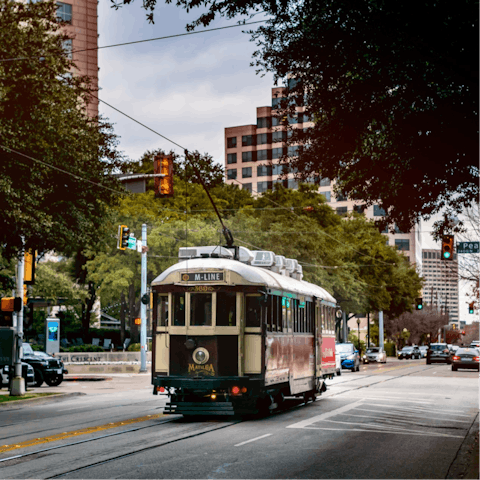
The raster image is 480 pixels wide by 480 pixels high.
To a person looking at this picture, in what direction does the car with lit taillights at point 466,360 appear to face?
facing away from the viewer

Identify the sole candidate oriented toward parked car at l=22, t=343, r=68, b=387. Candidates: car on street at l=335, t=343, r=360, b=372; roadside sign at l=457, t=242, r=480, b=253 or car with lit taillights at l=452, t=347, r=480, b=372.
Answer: car on street at l=335, t=343, r=360, b=372

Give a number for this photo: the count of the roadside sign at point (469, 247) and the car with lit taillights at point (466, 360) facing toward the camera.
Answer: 1

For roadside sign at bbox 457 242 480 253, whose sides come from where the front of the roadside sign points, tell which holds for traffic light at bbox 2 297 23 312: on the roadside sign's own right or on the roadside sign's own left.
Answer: on the roadside sign's own right

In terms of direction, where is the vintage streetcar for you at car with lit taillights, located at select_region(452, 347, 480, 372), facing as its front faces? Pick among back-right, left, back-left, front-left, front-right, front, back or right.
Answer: back

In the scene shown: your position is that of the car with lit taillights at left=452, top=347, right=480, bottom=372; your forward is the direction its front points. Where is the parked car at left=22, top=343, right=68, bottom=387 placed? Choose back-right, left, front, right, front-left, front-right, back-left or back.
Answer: back-left

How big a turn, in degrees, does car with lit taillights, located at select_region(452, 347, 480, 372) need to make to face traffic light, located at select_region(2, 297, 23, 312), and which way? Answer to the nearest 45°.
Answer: approximately 135° to its left

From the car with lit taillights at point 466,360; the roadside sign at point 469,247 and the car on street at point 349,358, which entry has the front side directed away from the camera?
the car with lit taillights at point 466,360
